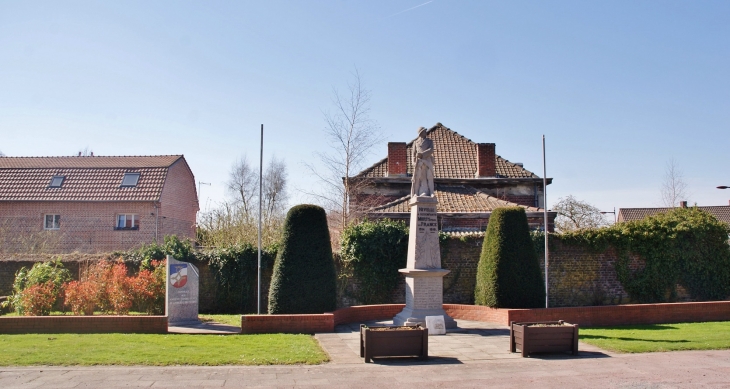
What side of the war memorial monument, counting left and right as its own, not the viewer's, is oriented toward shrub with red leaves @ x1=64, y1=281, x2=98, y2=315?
right

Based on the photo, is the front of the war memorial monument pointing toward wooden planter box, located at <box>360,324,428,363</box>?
yes

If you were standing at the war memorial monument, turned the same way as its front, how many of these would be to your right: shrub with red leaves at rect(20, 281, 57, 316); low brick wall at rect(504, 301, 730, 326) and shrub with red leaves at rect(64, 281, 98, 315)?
2

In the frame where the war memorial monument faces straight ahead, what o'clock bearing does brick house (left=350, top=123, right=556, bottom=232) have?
The brick house is roughly at 6 o'clock from the war memorial monument.

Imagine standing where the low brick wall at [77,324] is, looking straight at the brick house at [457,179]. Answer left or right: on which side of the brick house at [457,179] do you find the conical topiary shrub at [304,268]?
right

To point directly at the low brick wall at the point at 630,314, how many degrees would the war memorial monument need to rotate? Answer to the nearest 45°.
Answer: approximately 90° to its left

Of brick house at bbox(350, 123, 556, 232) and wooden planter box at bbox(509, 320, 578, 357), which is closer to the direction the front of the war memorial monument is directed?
the wooden planter box

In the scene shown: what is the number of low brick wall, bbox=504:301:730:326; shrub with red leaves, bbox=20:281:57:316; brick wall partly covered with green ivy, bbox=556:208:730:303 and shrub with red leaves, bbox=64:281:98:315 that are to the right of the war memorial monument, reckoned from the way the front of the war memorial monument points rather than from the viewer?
2

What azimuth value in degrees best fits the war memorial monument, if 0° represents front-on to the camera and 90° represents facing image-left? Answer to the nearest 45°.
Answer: approximately 0°

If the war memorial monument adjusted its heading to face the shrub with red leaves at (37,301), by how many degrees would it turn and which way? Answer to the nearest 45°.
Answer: approximately 90° to its right

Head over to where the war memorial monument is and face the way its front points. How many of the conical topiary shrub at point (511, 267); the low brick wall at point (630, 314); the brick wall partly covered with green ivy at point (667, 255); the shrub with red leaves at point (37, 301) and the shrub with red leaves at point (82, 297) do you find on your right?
2
